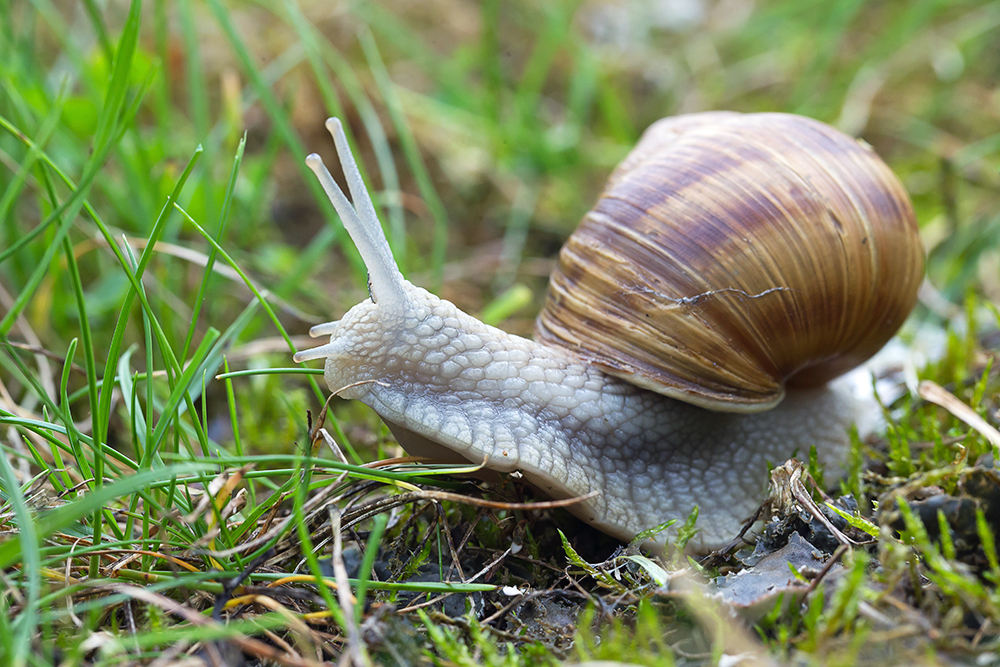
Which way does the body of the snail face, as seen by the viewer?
to the viewer's left
